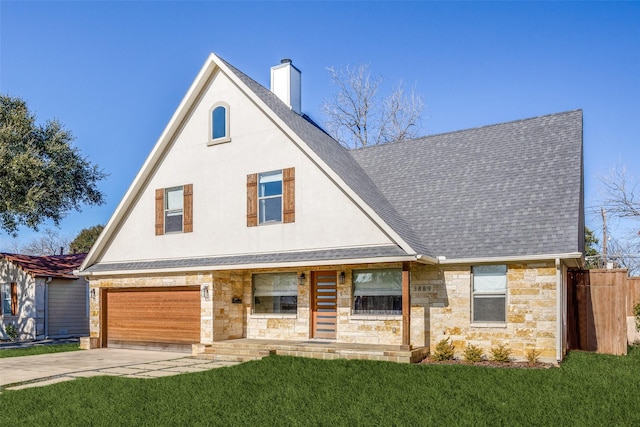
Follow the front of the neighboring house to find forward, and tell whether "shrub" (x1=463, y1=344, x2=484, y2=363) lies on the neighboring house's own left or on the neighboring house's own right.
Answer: on the neighboring house's own left

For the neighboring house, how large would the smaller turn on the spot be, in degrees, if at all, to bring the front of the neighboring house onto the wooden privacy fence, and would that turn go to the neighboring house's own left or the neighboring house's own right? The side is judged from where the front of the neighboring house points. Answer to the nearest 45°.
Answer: approximately 90° to the neighboring house's own left

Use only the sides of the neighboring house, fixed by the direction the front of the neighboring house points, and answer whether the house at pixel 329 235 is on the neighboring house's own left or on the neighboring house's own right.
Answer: on the neighboring house's own left

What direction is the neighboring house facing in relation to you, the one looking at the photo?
facing the viewer and to the left of the viewer
